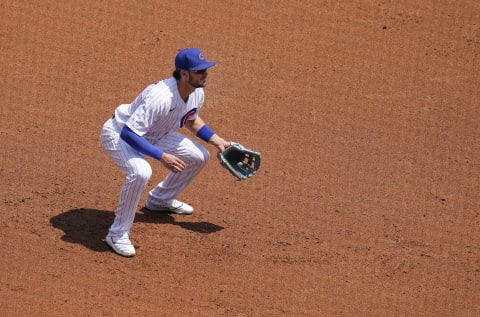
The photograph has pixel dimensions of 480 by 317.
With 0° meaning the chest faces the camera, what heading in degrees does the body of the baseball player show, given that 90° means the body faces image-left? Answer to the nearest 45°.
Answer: approximately 315°
